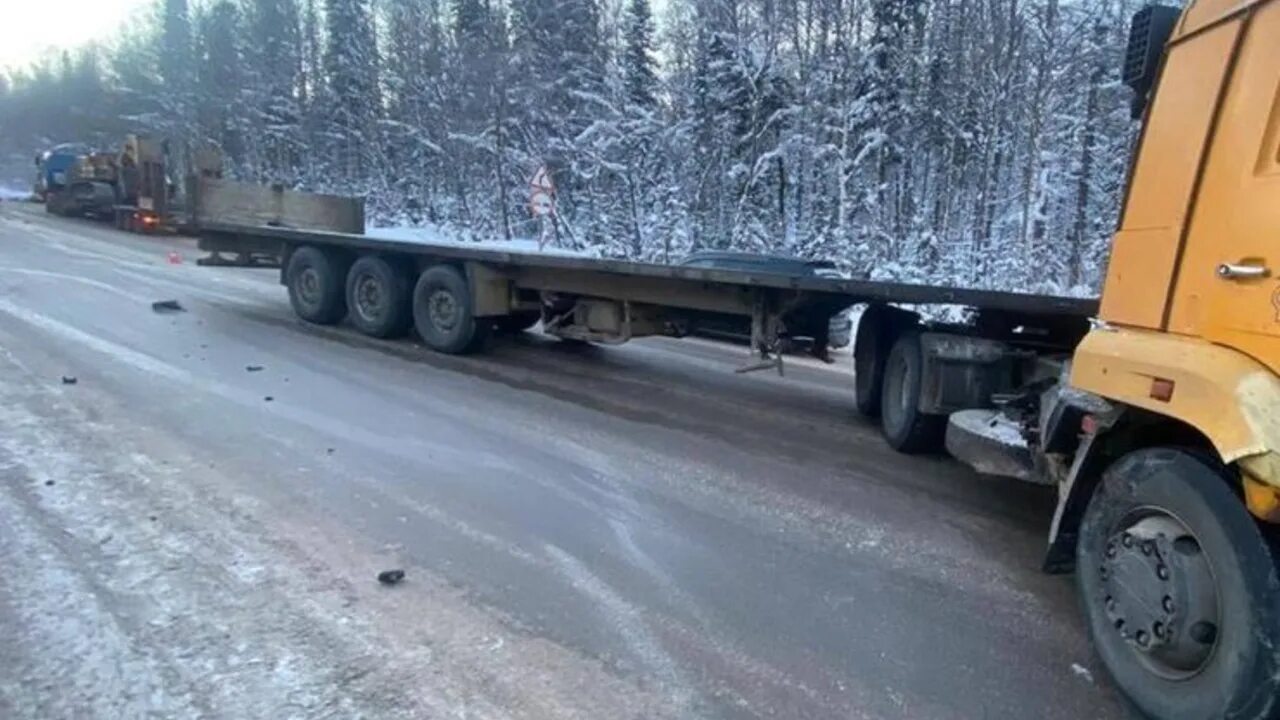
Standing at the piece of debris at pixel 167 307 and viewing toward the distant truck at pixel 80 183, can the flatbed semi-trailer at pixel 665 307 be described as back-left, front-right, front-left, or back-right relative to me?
back-right

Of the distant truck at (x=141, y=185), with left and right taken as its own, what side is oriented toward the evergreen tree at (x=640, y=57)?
right

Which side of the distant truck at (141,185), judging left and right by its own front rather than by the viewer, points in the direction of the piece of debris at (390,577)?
back

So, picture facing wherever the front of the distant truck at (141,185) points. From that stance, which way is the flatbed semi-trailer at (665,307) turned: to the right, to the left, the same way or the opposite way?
the opposite way

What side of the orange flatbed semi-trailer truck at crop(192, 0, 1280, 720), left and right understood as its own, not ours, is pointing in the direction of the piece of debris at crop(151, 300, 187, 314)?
back

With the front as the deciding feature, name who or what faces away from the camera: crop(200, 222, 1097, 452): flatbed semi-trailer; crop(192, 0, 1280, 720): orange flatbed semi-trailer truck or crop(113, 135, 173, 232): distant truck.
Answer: the distant truck

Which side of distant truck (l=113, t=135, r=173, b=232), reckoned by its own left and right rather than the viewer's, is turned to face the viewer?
back

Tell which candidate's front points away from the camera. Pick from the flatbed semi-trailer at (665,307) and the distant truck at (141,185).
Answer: the distant truck

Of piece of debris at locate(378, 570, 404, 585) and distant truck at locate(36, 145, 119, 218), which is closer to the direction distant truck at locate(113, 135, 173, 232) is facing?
the distant truck

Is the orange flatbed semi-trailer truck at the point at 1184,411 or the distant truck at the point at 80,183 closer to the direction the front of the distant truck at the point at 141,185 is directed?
the distant truck

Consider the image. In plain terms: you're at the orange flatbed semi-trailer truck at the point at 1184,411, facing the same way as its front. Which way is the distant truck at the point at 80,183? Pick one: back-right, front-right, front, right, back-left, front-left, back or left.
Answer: back

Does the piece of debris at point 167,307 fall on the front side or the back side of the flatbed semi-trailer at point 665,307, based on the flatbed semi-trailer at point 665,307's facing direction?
on the back side
